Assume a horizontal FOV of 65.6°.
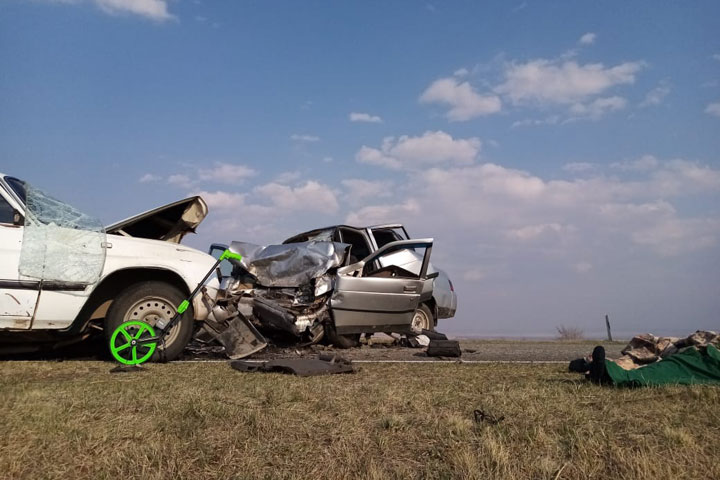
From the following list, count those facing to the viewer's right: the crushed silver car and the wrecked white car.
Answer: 1

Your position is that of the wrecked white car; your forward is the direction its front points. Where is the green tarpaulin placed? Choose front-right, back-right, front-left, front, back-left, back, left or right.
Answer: front-right

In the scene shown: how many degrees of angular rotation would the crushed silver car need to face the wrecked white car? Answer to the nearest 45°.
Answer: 0° — it already faces it

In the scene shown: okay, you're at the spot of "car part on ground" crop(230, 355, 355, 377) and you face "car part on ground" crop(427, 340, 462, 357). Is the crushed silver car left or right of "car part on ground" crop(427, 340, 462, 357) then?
left

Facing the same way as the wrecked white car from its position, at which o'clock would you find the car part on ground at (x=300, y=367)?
The car part on ground is roughly at 1 o'clock from the wrecked white car.

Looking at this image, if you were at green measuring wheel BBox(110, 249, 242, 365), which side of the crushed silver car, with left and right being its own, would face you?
front

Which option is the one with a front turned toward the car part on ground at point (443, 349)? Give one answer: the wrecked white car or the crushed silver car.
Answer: the wrecked white car

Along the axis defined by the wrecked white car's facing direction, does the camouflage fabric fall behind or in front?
in front

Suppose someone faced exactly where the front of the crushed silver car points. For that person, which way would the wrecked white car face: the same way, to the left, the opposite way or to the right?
the opposite way

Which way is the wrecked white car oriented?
to the viewer's right

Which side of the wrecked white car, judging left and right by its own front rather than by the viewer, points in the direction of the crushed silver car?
front

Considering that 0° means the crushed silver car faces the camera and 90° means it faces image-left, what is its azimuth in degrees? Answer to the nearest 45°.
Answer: approximately 45°
